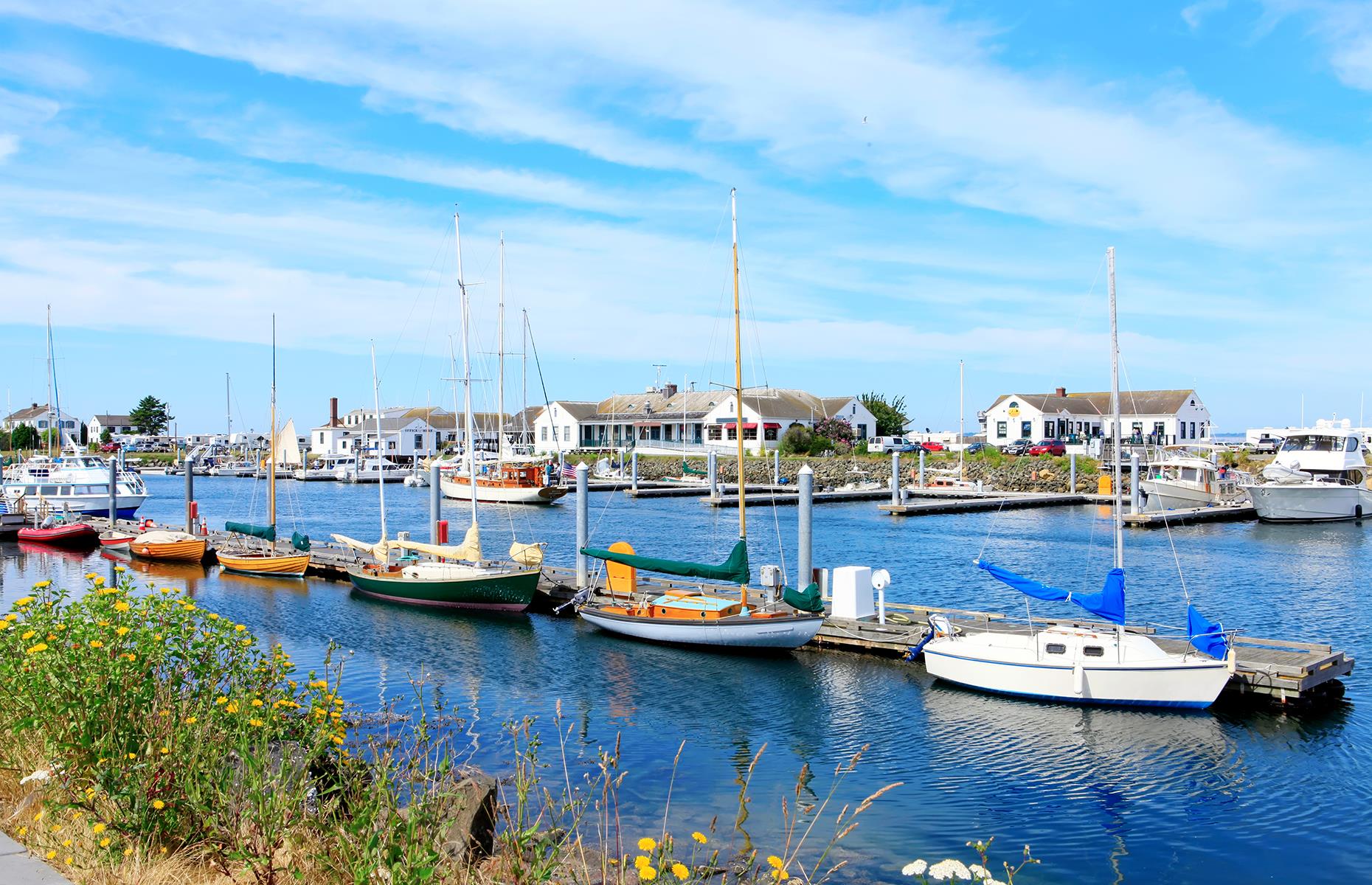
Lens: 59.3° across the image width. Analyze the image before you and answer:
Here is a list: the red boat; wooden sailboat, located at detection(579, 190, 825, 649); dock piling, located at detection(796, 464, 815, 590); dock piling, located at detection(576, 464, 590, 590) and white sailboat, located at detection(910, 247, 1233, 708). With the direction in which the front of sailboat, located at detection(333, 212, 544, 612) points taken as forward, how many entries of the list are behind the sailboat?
1

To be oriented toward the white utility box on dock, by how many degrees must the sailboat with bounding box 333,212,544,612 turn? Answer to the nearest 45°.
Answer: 0° — it already faces it

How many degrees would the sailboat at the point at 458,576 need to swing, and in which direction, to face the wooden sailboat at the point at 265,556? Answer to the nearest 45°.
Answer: approximately 180°

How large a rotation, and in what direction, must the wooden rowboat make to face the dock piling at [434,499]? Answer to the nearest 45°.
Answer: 0° — it already faces it

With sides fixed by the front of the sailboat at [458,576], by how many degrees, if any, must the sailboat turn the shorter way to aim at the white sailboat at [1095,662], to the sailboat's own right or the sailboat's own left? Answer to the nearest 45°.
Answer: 0° — it already faces it

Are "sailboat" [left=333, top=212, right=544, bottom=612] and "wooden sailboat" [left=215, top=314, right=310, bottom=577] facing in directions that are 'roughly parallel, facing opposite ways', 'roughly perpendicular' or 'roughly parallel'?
roughly parallel

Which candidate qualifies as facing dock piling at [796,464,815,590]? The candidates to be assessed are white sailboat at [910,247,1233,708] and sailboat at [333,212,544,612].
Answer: the sailboat

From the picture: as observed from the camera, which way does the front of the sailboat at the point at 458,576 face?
facing the viewer and to the right of the viewer

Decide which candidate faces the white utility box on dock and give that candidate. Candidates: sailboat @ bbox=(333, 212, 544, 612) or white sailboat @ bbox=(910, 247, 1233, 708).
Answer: the sailboat

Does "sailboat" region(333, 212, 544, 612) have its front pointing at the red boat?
no

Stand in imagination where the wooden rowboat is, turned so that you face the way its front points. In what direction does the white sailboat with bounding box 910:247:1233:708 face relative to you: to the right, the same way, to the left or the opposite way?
the same way

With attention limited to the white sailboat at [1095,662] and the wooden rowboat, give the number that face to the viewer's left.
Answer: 0

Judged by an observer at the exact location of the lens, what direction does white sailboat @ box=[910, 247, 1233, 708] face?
facing to the right of the viewer

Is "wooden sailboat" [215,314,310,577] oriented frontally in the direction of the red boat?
no
